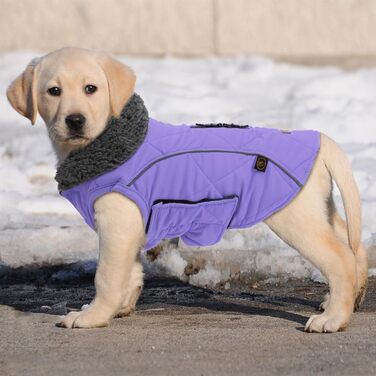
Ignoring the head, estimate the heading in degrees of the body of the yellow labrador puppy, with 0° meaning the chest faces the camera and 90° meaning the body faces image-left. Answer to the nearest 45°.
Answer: approximately 90°
